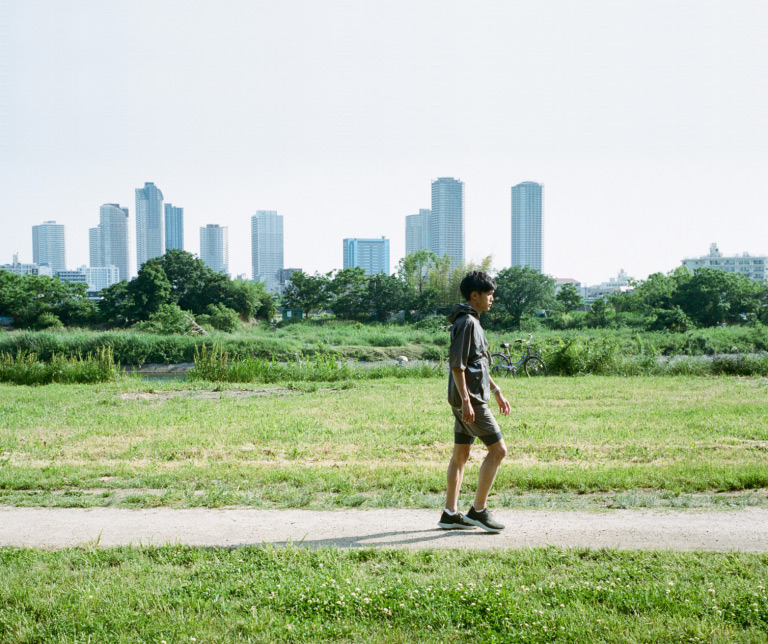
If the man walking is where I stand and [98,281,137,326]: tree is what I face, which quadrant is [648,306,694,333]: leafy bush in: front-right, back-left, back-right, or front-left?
front-right

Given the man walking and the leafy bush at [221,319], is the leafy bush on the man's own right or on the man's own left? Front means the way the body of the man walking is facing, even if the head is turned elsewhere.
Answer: on the man's own left

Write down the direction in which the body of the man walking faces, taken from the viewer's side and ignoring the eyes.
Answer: to the viewer's right

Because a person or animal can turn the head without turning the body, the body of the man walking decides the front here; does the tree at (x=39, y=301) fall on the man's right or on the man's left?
on the man's left

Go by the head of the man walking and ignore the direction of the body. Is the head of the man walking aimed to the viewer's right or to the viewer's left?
to the viewer's right

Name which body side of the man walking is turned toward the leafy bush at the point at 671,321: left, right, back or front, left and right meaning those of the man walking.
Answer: left

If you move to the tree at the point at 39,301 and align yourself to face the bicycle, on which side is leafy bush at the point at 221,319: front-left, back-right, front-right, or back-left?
front-left
